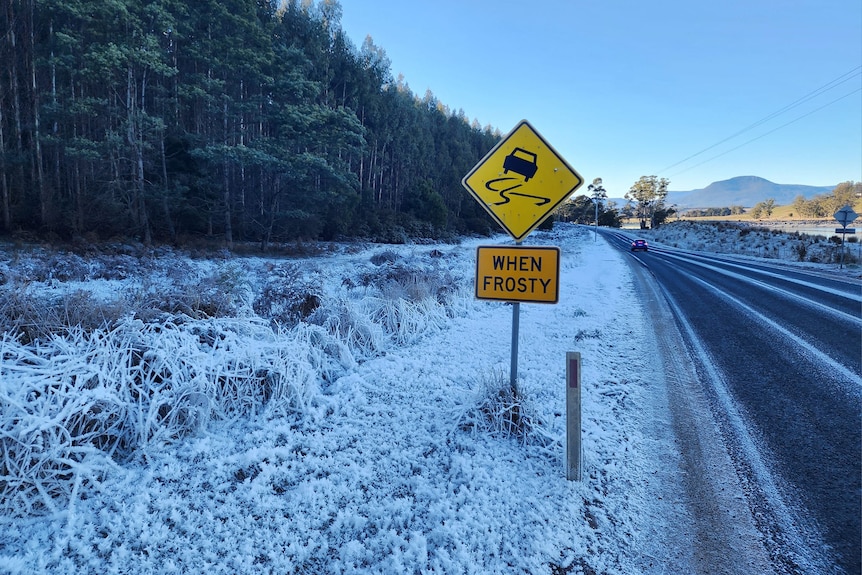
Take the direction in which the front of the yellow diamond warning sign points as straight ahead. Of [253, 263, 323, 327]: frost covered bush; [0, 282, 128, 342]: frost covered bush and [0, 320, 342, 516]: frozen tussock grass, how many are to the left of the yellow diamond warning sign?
0

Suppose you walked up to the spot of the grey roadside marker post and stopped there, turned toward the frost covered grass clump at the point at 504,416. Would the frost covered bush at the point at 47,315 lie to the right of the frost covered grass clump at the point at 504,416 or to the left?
left

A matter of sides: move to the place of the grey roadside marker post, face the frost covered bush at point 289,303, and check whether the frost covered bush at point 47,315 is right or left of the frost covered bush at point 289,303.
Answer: left

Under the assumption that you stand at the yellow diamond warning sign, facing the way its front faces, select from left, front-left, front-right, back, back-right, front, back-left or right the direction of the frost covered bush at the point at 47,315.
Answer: right

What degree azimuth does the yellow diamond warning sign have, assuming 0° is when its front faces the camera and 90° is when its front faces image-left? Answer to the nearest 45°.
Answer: approximately 0°

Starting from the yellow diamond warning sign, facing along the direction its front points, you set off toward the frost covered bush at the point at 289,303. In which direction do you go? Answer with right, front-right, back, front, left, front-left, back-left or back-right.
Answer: back-right
